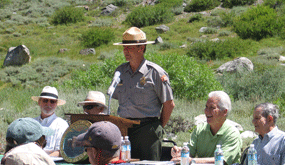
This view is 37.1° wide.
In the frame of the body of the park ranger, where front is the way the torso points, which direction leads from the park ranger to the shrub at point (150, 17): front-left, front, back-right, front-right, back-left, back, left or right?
back-right

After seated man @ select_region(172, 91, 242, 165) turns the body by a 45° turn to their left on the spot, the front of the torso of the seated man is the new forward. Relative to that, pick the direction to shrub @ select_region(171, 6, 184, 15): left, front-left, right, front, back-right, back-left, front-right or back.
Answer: back

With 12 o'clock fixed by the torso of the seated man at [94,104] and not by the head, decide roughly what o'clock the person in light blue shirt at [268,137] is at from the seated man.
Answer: The person in light blue shirt is roughly at 9 o'clock from the seated man.

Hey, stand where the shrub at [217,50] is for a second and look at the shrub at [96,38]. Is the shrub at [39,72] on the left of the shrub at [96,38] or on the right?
left

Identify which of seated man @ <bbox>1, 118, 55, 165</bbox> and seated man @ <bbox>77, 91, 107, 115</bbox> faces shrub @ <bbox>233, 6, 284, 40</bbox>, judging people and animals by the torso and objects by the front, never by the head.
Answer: seated man @ <bbox>1, 118, 55, 165</bbox>

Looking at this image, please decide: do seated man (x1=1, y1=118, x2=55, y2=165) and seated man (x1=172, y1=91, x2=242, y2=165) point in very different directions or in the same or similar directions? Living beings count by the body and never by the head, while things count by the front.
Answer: very different directions

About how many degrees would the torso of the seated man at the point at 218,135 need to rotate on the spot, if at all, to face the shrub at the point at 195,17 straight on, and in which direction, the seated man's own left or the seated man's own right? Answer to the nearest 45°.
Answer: approximately 135° to the seated man's own right

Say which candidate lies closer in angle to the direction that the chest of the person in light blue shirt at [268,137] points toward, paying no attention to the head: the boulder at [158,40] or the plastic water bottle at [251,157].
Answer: the plastic water bottle
